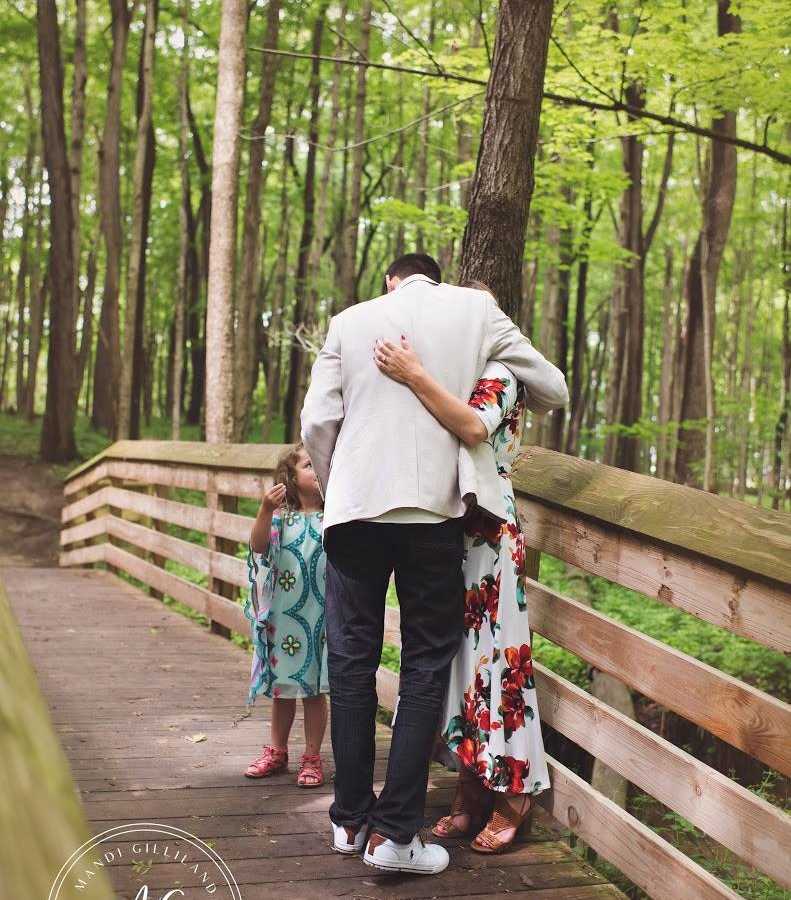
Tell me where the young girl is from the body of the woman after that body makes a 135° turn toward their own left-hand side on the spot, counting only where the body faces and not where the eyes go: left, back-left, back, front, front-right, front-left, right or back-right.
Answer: back-left

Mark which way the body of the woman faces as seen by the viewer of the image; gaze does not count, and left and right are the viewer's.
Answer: facing the viewer and to the left of the viewer

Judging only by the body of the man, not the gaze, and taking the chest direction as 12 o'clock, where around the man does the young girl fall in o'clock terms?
The young girl is roughly at 11 o'clock from the man.

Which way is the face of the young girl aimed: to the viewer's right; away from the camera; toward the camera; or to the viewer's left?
to the viewer's right

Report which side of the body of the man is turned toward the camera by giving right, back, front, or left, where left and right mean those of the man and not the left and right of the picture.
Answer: back
